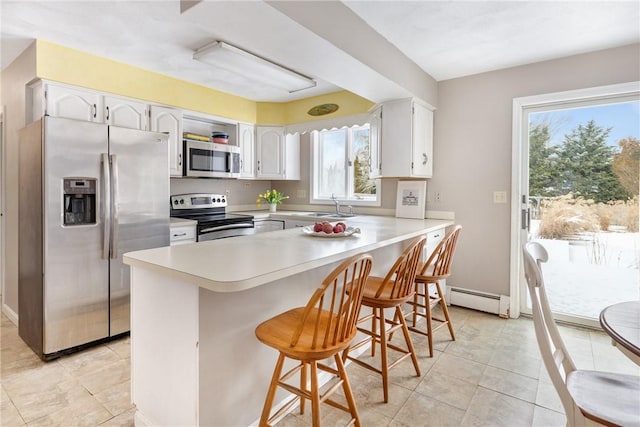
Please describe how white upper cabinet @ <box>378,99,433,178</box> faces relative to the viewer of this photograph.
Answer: facing the viewer and to the right of the viewer

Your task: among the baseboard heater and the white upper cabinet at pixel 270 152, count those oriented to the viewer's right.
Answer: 0

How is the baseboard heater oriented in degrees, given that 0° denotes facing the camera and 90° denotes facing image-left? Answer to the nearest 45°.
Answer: approximately 45°

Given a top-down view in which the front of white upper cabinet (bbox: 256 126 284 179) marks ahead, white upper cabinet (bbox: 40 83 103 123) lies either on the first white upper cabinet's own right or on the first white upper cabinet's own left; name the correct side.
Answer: on the first white upper cabinet's own right

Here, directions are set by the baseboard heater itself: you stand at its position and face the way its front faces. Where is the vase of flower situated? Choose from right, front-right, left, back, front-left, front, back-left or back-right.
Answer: front-right

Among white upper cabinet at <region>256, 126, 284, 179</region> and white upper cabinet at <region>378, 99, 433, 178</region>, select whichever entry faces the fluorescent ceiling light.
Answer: white upper cabinet at <region>256, 126, 284, 179</region>

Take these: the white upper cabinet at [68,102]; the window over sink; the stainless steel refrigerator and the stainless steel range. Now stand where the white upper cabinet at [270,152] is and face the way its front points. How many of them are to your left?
1

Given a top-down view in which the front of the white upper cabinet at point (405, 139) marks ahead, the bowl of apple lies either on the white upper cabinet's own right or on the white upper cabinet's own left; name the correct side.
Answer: on the white upper cabinet's own right

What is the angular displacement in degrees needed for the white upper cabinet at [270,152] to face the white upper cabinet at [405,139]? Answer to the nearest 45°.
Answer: approximately 45° to its left

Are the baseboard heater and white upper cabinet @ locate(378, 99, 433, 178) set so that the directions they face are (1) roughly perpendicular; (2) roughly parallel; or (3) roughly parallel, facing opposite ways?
roughly perpendicular

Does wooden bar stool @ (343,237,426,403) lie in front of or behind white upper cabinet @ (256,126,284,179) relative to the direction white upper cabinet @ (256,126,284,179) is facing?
in front

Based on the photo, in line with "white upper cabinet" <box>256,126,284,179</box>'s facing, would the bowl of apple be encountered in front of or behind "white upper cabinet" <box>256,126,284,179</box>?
in front

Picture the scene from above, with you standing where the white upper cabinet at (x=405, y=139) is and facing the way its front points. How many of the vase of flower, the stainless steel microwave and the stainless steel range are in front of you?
0

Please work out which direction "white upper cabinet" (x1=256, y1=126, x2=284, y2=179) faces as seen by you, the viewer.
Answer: facing the viewer

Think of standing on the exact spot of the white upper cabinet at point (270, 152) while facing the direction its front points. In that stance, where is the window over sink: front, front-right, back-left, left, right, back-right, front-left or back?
left

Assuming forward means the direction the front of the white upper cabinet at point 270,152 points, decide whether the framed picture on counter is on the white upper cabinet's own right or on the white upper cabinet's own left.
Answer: on the white upper cabinet's own left
